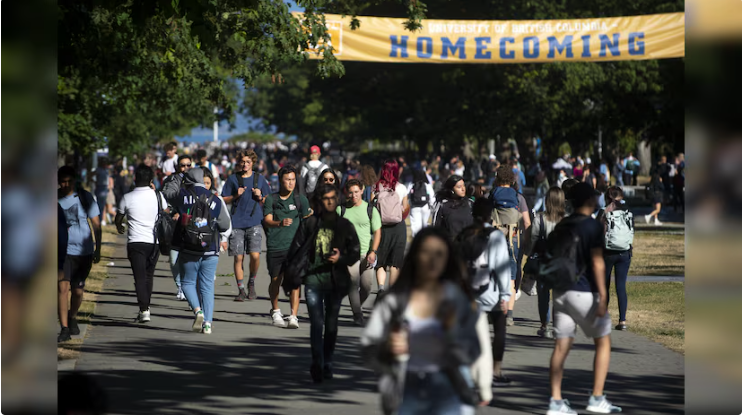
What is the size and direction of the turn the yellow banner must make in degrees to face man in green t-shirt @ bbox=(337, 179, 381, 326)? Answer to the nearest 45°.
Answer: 0° — it already faces them

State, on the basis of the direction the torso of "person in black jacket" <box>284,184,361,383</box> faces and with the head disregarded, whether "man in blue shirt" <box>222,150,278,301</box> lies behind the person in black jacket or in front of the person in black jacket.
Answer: behind

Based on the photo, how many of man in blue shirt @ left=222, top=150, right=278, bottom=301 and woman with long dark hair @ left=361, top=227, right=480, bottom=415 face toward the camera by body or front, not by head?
2

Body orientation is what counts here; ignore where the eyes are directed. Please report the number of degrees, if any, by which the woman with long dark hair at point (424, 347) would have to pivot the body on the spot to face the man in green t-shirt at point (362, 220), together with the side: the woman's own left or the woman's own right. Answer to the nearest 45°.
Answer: approximately 180°

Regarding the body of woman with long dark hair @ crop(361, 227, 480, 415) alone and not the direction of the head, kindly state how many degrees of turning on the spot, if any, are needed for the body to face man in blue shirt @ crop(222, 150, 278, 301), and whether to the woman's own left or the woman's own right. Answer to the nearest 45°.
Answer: approximately 180°

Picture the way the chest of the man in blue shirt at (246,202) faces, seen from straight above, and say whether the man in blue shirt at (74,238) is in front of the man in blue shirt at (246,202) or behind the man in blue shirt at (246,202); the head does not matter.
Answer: in front

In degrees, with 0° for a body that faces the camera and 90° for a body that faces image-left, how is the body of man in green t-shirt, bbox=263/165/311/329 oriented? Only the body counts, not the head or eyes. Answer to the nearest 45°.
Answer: approximately 0°

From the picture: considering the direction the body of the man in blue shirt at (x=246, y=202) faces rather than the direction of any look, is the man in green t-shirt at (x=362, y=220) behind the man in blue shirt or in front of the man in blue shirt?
in front

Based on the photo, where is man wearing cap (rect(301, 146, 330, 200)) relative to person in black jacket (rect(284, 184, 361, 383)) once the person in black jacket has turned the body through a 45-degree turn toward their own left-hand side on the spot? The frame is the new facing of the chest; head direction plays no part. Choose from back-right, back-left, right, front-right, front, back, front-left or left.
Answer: back-left

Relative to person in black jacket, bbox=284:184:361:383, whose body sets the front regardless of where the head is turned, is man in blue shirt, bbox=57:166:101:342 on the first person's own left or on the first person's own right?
on the first person's own right
